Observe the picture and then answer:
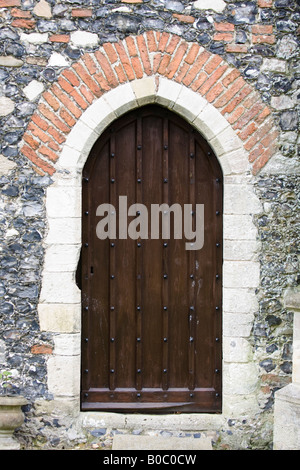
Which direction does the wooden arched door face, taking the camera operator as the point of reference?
facing the viewer
